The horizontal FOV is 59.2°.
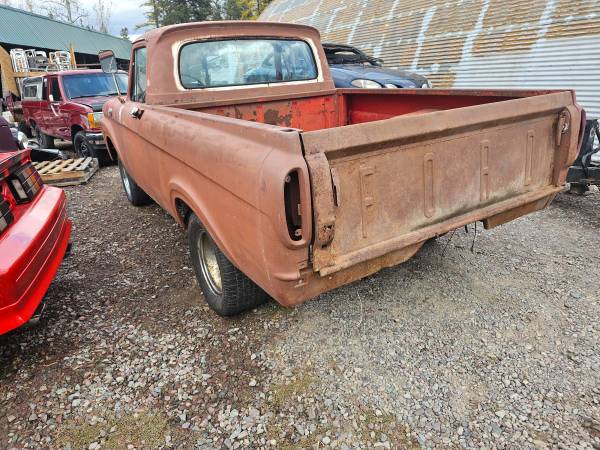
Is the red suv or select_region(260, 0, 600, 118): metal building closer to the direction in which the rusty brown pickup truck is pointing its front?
the red suv

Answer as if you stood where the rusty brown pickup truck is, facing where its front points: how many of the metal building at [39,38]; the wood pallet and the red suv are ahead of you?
3

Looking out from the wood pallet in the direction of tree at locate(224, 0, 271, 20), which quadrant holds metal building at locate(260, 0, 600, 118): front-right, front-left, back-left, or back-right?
front-right

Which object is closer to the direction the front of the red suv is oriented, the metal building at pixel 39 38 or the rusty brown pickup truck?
the rusty brown pickup truck

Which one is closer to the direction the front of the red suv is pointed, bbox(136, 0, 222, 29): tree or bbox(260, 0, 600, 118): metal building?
the metal building

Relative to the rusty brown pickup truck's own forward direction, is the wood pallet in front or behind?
in front

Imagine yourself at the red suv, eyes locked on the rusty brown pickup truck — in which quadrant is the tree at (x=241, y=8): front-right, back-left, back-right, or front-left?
back-left

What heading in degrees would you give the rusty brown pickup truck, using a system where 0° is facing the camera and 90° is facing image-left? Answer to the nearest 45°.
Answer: approximately 135°

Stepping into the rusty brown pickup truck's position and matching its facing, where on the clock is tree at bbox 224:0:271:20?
The tree is roughly at 1 o'clock from the rusty brown pickup truck.

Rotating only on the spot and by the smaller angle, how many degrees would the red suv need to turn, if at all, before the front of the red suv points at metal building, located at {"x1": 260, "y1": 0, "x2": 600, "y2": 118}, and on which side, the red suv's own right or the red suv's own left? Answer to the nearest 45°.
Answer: approximately 45° to the red suv's own left

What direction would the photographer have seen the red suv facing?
facing the viewer and to the right of the viewer

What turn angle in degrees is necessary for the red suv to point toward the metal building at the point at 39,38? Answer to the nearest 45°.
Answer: approximately 135° to its left

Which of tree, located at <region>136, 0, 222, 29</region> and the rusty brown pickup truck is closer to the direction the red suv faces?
the rusty brown pickup truck
